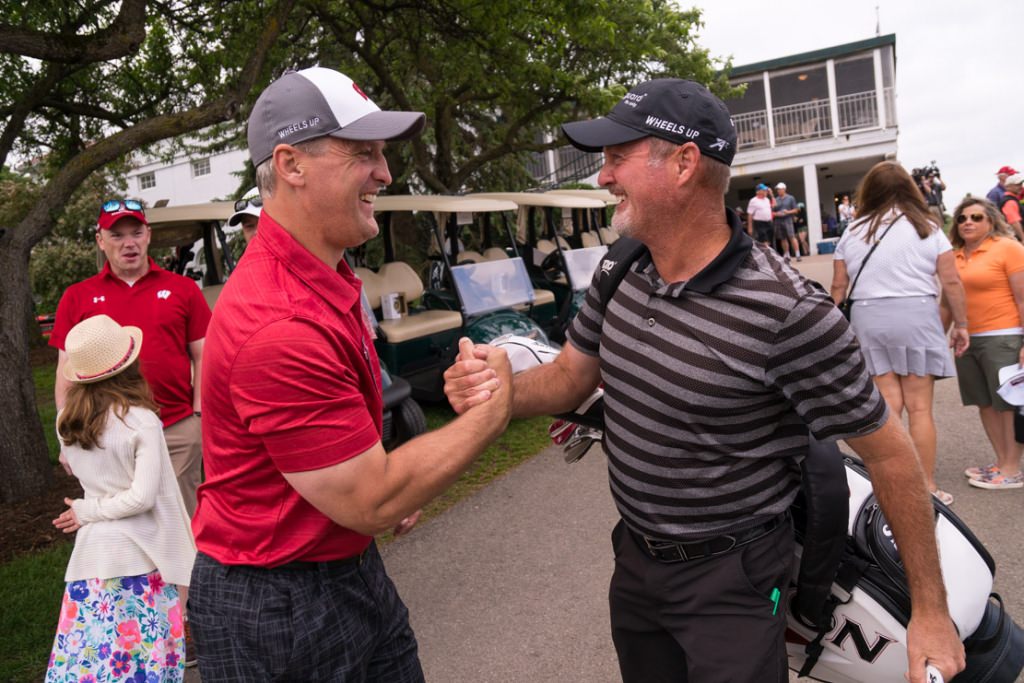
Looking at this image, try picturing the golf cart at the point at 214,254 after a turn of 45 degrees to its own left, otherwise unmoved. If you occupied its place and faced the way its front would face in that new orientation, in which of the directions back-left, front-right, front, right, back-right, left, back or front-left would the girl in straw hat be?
right

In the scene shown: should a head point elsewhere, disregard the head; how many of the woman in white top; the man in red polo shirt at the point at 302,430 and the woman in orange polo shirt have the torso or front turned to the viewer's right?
1

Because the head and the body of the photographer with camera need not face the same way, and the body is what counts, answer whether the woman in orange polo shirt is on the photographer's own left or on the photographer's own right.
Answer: on the photographer's own left

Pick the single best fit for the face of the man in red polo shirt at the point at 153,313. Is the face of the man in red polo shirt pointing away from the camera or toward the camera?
toward the camera

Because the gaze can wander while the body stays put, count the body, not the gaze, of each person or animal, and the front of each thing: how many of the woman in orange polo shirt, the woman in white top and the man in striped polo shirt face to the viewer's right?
0

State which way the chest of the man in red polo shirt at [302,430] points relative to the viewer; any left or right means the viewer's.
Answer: facing to the right of the viewer

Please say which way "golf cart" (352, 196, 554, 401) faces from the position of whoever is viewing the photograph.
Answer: facing the viewer and to the right of the viewer

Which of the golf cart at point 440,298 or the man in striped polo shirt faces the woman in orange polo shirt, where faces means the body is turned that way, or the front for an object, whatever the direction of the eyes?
the golf cart

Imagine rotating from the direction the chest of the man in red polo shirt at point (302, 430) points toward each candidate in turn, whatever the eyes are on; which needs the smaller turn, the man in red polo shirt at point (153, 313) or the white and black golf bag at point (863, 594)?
the white and black golf bag

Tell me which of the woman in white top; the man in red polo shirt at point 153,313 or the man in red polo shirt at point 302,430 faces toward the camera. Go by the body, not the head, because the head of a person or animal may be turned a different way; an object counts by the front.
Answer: the man in red polo shirt at point 153,313

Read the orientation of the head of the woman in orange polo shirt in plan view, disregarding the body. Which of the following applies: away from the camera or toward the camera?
toward the camera

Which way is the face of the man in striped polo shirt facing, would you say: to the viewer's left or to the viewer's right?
to the viewer's left

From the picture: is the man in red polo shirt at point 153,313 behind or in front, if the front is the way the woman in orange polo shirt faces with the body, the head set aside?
in front

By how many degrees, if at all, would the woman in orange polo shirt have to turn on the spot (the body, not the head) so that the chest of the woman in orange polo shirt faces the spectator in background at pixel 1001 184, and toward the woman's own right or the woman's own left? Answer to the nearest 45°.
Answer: approximately 135° to the woman's own right

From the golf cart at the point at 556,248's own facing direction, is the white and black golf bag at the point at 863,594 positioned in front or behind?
in front

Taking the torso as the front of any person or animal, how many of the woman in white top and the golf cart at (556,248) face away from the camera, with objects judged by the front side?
1

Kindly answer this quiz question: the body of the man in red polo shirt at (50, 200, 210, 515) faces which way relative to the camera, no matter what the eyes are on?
toward the camera

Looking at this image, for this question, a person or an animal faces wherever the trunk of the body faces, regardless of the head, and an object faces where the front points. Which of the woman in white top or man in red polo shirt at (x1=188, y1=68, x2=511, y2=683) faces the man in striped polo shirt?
the man in red polo shirt
